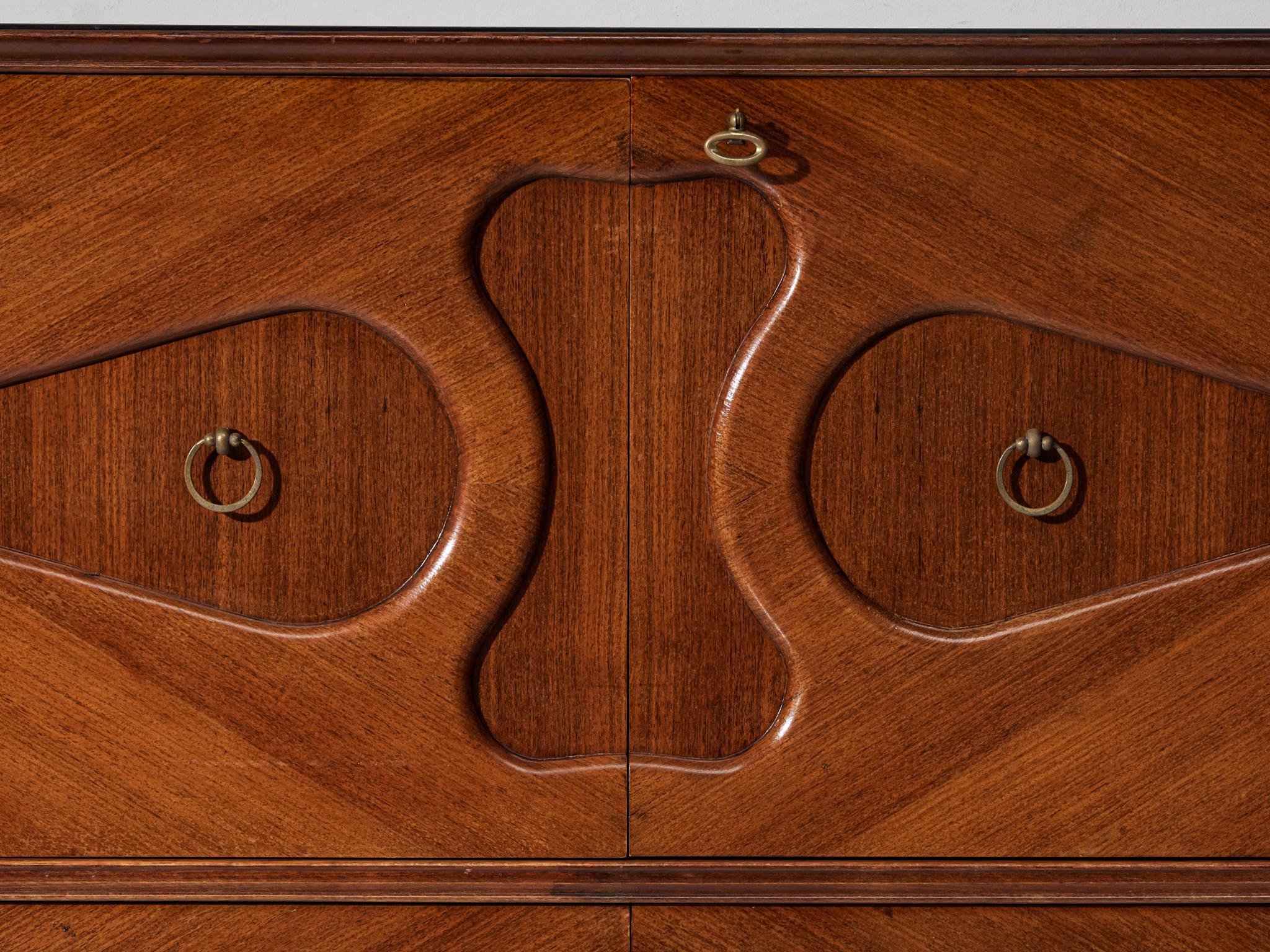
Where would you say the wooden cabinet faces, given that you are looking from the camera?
facing the viewer
